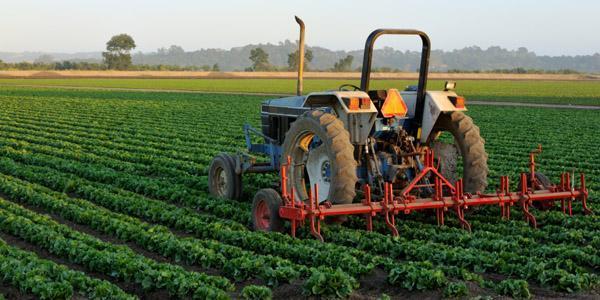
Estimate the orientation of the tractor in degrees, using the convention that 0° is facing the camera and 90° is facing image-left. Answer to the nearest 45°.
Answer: approximately 135°

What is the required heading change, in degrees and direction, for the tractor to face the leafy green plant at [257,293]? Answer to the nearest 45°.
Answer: approximately 135° to its left

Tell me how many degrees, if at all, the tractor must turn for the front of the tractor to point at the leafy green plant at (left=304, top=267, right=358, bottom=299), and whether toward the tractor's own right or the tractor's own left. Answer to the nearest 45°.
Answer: approximately 135° to the tractor's own left

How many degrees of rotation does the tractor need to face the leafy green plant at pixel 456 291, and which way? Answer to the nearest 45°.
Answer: approximately 135° to its left

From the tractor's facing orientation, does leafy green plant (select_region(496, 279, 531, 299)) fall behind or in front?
behind
